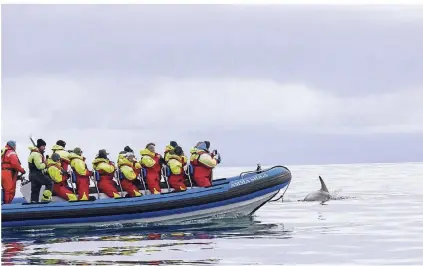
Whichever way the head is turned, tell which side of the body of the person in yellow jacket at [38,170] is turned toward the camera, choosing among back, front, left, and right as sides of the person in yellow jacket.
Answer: right

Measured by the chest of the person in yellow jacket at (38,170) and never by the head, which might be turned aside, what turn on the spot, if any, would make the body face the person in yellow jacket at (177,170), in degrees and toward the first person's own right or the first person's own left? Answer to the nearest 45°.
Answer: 0° — they already face them

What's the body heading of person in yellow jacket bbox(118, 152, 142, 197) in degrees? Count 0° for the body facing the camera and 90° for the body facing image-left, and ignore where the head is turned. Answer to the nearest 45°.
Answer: approximately 270°

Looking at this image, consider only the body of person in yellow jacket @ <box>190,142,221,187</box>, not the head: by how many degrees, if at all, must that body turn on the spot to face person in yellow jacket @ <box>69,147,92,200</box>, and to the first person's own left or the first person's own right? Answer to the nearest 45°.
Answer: approximately 180°

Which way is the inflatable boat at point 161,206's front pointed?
to the viewer's right

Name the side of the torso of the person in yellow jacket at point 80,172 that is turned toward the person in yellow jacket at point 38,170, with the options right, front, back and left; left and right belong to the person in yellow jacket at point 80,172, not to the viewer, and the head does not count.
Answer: back

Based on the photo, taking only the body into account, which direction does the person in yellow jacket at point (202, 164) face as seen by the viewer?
to the viewer's right

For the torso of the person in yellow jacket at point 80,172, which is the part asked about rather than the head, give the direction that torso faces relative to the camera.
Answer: to the viewer's right

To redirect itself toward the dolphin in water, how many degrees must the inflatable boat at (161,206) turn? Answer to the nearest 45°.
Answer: approximately 45° to its left

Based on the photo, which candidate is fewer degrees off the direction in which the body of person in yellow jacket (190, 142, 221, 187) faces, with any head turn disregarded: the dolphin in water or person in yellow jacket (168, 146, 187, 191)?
the dolphin in water

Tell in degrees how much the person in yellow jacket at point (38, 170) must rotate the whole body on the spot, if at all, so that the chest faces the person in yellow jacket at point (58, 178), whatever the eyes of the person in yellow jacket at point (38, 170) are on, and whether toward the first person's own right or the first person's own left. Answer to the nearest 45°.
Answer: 0° — they already face them
